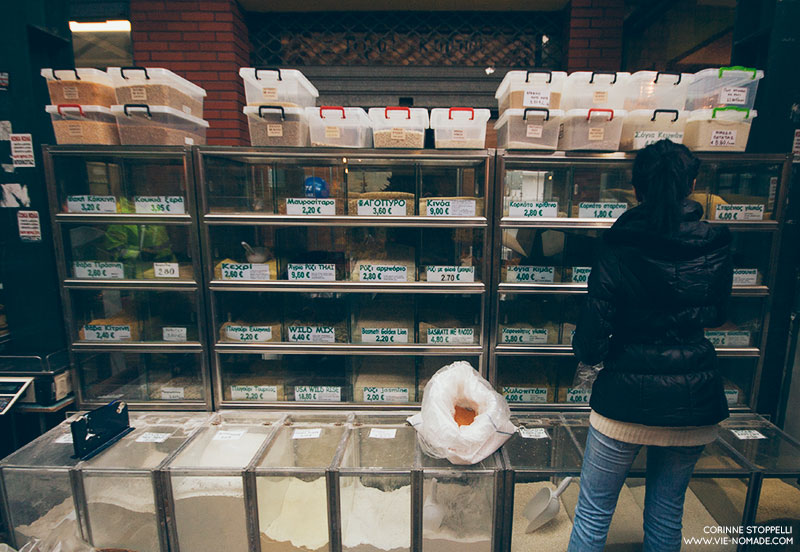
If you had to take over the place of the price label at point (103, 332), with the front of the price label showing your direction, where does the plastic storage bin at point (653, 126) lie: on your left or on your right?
on your left

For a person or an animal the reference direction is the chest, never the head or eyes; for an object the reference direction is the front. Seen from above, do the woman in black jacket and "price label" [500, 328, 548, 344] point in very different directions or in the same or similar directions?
very different directions

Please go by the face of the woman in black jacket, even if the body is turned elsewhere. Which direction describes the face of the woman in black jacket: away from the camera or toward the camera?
away from the camera

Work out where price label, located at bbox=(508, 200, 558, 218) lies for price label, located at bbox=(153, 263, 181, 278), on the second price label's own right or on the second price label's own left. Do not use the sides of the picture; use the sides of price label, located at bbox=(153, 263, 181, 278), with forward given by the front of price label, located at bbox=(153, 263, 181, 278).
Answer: on the second price label's own left
